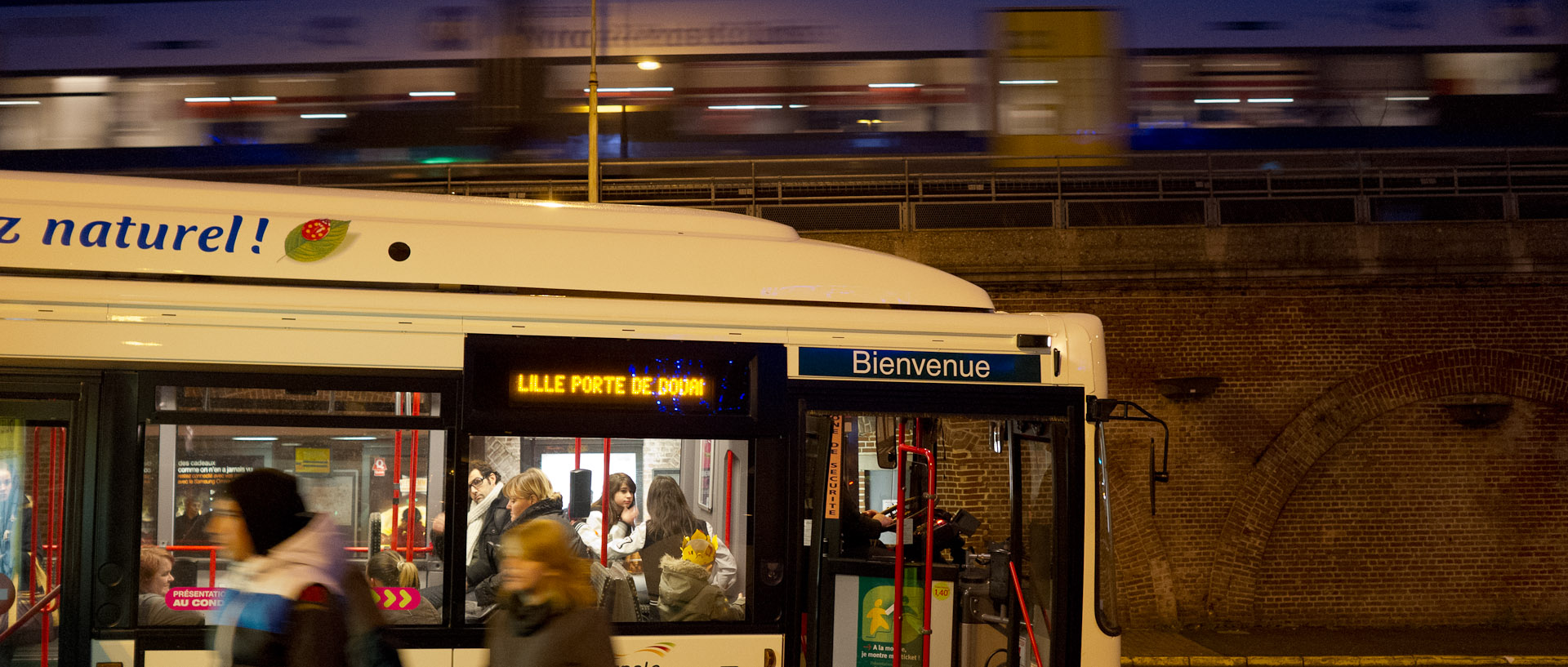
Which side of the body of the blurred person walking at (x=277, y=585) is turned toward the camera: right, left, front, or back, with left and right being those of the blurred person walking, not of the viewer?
left

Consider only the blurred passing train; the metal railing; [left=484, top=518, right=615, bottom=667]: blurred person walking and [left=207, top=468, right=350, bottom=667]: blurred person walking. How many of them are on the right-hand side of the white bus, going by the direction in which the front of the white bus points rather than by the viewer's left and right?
2

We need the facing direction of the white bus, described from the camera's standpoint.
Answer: facing to the right of the viewer

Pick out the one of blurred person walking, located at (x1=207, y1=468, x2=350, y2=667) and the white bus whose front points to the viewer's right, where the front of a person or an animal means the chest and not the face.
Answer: the white bus

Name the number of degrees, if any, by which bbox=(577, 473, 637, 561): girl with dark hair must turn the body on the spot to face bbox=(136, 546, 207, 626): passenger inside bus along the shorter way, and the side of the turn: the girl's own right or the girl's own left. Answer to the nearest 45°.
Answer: approximately 135° to the girl's own right

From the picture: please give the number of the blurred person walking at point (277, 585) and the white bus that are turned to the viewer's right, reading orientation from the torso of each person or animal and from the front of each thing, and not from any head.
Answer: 1

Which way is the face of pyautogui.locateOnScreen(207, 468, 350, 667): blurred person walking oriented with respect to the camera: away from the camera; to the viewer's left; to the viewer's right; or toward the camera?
to the viewer's left

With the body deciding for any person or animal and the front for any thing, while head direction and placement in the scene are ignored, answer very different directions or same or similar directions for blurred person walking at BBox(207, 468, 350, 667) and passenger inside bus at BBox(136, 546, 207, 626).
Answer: very different directions
